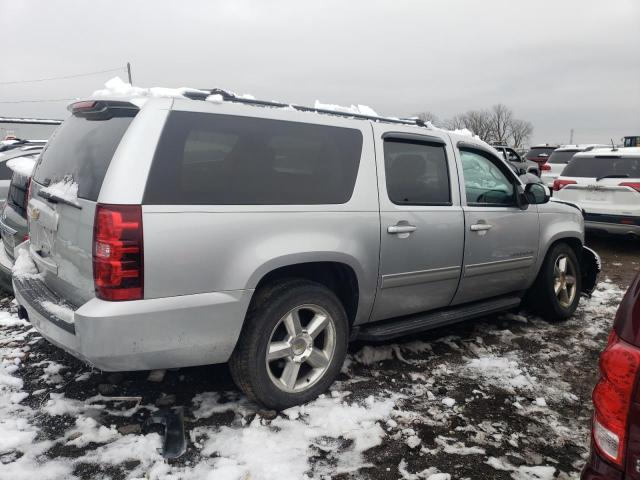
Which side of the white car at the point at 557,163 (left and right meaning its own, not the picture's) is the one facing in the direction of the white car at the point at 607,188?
back

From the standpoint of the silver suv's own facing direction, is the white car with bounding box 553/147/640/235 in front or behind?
in front

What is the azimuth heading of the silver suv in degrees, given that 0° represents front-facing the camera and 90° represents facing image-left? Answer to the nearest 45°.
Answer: approximately 225°

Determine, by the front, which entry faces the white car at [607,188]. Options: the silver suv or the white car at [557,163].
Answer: the silver suv

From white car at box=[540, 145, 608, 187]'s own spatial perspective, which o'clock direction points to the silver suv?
The silver suv is roughly at 6 o'clock from the white car.

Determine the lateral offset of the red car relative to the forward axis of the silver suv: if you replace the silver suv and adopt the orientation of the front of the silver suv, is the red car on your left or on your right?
on your right

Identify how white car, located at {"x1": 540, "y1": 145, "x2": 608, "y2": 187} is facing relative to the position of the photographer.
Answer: facing away from the viewer

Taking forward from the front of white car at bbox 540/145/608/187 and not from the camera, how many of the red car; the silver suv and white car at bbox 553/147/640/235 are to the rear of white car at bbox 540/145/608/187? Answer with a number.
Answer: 3

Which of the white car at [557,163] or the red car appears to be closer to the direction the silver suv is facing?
the white car

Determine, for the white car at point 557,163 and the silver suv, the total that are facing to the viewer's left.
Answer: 0

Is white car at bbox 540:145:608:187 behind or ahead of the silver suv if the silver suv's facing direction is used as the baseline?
ahead

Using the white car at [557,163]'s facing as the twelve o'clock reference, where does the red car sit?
The red car is roughly at 6 o'clock from the white car.
